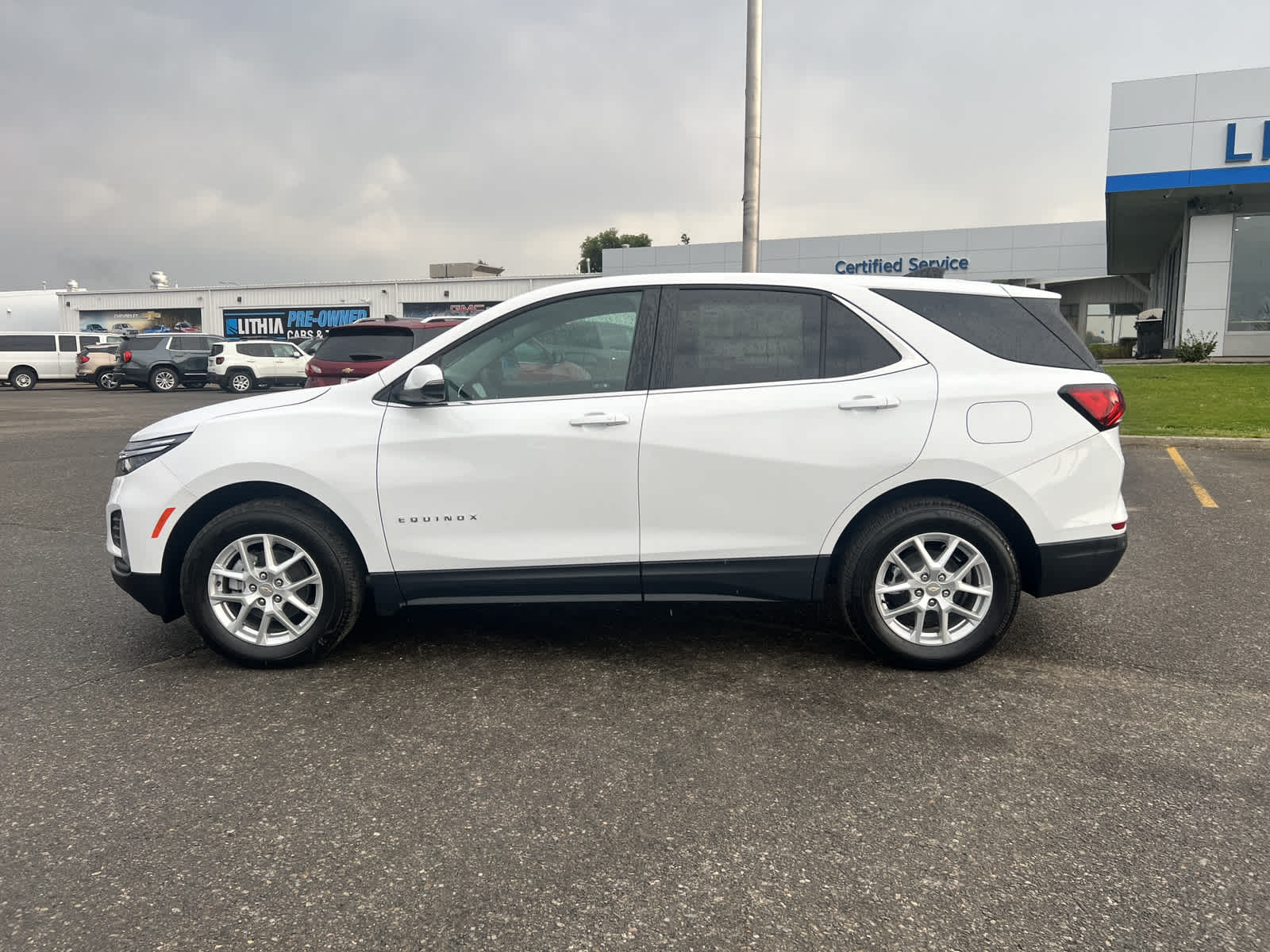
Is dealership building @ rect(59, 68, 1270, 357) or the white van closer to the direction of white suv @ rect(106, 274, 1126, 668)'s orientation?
the white van

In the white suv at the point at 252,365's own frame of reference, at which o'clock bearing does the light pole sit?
The light pole is roughly at 4 o'clock from the white suv.

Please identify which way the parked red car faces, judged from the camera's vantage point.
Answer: facing away from the viewer and to the right of the viewer

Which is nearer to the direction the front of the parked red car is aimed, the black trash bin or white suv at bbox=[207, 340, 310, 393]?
the black trash bin

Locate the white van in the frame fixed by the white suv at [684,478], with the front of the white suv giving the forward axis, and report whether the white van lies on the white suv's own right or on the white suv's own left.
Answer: on the white suv's own right

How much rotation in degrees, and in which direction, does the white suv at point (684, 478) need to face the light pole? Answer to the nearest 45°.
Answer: approximately 90° to its right

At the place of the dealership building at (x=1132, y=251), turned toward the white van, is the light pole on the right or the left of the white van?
left

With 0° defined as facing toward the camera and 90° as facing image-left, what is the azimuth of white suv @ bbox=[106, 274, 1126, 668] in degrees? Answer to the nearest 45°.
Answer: approximately 90°
